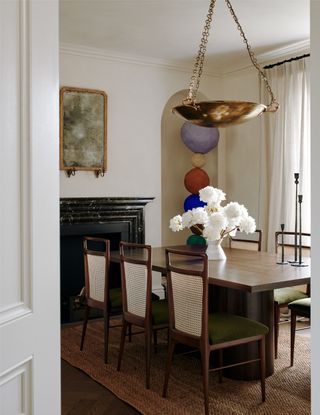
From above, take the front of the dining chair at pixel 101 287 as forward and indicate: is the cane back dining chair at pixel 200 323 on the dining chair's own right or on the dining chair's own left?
on the dining chair's own right

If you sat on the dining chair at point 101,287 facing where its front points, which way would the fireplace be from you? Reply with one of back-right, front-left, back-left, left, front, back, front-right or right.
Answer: front-left

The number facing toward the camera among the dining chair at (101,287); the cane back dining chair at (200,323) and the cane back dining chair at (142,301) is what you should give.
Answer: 0

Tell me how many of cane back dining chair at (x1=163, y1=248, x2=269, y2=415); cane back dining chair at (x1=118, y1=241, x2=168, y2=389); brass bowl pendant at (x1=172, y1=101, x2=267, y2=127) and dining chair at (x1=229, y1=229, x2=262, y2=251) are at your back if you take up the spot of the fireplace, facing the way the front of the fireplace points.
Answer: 0

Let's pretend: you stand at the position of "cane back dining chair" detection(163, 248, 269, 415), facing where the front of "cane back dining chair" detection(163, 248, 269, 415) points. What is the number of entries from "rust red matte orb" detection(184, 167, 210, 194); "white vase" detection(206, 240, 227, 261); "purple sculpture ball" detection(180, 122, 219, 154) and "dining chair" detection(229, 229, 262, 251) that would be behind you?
0

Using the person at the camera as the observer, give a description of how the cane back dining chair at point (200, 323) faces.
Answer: facing away from the viewer and to the right of the viewer

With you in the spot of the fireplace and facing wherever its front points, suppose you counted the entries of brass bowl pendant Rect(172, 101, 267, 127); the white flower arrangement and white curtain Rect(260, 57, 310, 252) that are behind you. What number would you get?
0

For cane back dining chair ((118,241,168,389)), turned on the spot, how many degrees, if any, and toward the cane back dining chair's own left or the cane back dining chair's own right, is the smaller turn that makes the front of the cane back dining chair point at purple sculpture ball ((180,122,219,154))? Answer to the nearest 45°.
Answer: approximately 45° to the cane back dining chair's own left

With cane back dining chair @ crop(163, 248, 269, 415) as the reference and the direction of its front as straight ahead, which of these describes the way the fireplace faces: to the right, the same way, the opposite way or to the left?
to the right

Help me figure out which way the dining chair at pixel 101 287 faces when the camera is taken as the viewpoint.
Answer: facing away from the viewer and to the right of the viewer

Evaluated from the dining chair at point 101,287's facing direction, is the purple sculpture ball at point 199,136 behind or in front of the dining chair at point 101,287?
in front

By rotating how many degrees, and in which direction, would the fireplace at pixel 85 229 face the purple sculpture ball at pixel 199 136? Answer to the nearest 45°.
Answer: approximately 45° to its left

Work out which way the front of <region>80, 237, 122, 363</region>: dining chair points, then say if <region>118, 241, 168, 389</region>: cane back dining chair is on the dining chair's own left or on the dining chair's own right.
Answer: on the dining chair's own right

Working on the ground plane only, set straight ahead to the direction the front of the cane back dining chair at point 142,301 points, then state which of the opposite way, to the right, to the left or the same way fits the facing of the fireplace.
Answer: to the right

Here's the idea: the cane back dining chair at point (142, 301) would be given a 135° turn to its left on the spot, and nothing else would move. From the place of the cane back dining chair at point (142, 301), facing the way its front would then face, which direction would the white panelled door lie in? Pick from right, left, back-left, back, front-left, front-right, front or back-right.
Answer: left

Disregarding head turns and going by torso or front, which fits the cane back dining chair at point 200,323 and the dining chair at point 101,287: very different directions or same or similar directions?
same or similar directions

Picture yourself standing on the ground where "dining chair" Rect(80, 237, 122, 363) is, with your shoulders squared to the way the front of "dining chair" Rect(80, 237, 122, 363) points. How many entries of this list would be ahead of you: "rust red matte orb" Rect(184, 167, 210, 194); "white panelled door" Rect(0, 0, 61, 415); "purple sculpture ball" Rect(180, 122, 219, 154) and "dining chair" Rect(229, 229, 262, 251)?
3

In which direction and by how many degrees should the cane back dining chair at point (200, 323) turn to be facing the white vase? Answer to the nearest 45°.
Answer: approximately 45° to its left

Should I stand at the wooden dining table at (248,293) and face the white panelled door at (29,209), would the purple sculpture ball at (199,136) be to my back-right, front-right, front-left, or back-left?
back-right

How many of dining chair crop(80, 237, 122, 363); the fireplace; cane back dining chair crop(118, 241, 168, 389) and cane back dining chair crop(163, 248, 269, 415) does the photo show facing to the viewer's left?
0

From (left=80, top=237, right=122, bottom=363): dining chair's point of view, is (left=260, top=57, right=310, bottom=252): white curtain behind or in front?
in front

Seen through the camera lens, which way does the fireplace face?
facing the viewer and to the right of the viewer
